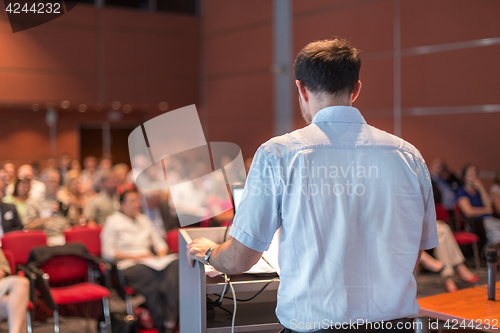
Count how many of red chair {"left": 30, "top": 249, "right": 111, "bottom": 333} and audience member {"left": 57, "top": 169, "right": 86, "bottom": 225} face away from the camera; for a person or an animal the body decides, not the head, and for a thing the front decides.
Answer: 0

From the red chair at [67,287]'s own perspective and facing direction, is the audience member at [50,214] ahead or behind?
behind

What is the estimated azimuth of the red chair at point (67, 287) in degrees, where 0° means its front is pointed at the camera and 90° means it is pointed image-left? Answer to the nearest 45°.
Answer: approximately 315°

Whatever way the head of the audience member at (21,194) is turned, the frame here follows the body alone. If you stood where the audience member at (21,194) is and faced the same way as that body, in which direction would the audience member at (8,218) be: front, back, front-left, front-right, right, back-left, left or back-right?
front-right

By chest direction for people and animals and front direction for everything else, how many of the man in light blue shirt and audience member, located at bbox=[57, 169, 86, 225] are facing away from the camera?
1

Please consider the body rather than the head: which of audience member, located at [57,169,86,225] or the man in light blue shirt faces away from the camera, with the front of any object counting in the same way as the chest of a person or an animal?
the man in light blue shirt

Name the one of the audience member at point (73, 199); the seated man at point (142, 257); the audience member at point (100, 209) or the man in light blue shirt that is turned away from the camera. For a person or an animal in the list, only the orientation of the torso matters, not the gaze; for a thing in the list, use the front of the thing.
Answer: the man in light blue shirt

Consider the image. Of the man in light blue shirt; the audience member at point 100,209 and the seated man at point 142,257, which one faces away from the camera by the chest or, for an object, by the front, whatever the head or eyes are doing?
the man in light blue shirt

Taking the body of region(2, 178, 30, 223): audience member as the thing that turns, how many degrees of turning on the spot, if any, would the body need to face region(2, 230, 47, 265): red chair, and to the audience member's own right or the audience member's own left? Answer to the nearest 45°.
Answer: approximately 45° to the audience member's own right

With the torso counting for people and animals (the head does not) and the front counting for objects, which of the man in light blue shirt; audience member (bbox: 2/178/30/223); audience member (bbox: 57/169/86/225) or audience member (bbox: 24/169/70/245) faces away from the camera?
the man in light blue shirt

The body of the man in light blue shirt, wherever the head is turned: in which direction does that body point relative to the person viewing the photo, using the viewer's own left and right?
facing away from the viewer

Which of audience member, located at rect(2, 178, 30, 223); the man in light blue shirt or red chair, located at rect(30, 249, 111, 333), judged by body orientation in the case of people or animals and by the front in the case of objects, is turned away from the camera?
the man in light blue shirt

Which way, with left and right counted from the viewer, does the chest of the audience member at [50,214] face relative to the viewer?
facing the viewer and to the right of the viewer
